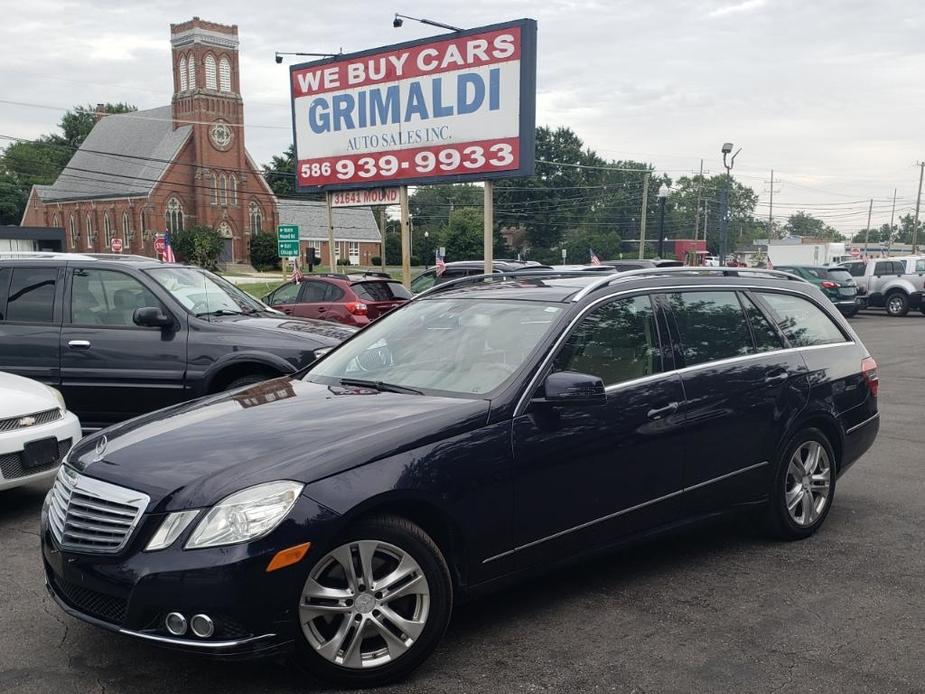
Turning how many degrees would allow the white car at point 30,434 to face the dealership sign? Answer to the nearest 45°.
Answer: approximately 90° to its left

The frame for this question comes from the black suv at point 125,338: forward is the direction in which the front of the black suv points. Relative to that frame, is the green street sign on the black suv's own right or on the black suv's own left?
on the black suv's own left

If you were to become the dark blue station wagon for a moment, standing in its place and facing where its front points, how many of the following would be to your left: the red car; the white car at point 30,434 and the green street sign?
0

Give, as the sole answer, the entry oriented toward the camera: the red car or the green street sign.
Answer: the green street sign

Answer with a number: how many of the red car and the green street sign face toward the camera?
1

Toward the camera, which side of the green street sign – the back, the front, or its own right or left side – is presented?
front

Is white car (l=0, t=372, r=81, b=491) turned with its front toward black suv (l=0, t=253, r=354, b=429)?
no

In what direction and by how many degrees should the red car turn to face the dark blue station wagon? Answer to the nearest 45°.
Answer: approximately 135° to its left

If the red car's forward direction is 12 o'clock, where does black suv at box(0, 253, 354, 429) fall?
The black suv is roughly at 8 o'clock from the red car.

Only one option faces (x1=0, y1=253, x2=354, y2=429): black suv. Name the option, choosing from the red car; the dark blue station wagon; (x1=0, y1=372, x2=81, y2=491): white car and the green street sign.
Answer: the green street sign

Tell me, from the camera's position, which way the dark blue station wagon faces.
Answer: facing the viewer and to the left of the viewer

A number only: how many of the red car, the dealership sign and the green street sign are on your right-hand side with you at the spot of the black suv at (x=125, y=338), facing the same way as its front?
0

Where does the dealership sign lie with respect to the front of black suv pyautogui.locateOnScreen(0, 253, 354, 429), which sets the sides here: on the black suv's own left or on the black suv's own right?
on the black suv's own left

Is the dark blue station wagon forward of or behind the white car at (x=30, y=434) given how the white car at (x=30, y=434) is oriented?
forward

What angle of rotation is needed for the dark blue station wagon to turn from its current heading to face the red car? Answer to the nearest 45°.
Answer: approximately 135° to its right

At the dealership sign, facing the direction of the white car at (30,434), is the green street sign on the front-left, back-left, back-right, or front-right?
back-right

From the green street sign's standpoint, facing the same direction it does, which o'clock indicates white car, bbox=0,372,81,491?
The white car is roughly at 12 o'clock from the green street sign.
